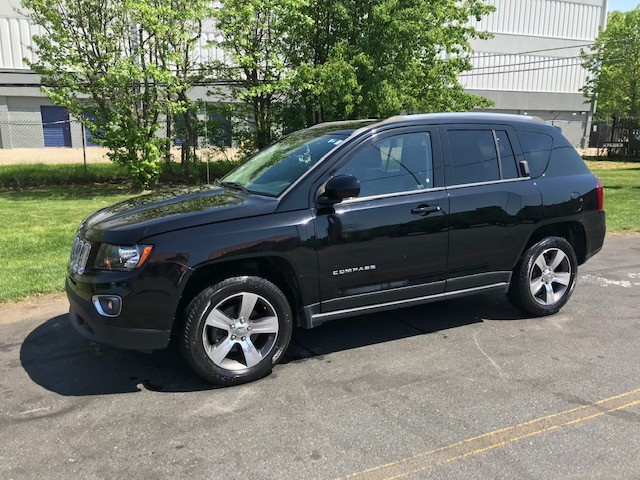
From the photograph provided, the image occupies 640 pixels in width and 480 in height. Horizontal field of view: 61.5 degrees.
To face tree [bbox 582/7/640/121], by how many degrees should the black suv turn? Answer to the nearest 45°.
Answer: approximately 180°

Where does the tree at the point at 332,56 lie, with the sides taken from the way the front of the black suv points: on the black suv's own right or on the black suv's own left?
on the black suv's own right

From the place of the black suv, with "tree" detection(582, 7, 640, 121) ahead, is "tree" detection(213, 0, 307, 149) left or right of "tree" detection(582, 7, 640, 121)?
left

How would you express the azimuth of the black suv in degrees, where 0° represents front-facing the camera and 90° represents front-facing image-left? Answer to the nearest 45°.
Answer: approximately 45°

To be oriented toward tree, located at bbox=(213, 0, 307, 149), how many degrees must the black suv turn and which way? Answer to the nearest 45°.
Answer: approximately 135° to its right

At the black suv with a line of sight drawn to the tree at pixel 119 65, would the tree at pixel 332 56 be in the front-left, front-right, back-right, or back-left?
front-right

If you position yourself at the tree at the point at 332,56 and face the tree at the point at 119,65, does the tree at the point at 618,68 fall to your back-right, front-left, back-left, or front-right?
back-right

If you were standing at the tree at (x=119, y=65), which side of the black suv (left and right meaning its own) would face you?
right
